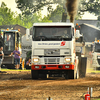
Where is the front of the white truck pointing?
toward the camera
